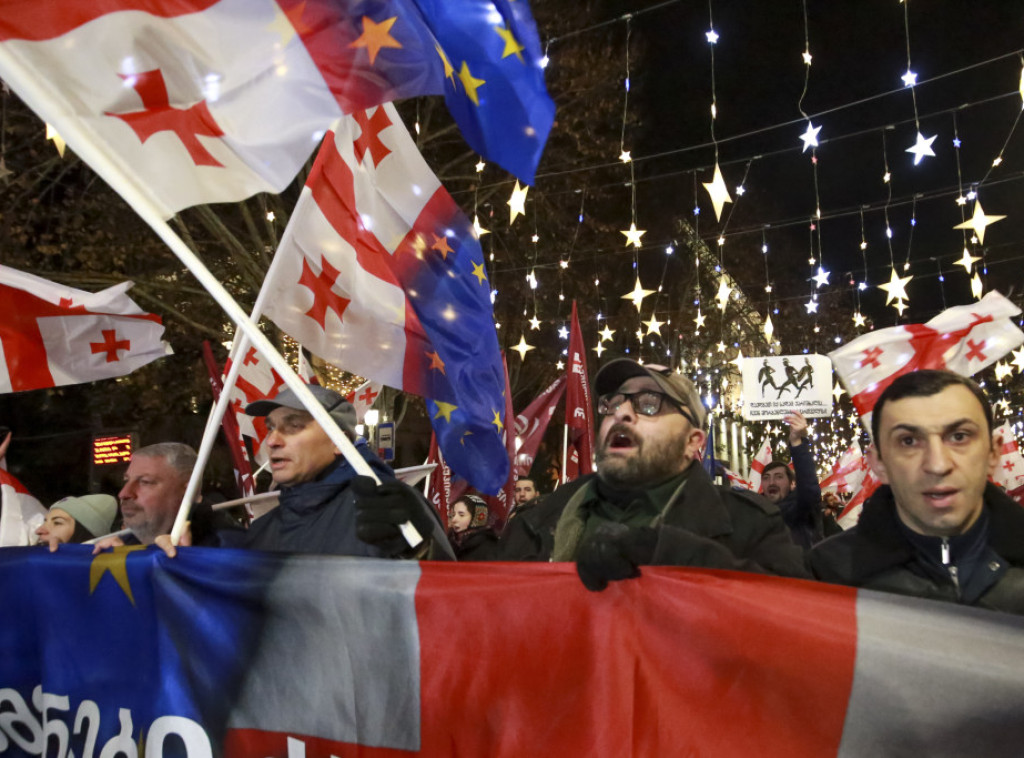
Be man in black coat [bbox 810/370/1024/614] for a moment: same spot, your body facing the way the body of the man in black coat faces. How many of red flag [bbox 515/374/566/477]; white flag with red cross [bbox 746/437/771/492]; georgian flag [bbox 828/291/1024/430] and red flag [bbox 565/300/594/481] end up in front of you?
0

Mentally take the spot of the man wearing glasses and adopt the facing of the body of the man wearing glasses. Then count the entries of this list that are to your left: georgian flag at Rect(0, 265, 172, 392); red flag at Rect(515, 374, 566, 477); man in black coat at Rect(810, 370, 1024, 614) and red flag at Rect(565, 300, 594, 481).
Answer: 1

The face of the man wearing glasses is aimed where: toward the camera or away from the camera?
toward the camera

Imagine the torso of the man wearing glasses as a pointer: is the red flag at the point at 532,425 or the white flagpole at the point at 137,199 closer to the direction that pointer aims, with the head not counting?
the white flagpole

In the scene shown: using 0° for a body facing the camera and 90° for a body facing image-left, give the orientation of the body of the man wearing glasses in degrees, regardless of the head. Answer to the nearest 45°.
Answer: approximately 45°

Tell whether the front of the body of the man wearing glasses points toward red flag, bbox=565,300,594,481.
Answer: no

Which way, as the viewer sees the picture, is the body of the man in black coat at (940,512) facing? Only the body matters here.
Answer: toward the camera

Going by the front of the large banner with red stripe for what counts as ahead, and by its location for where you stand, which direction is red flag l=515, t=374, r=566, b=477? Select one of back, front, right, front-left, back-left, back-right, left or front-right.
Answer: back

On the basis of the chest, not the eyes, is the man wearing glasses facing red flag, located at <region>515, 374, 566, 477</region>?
no

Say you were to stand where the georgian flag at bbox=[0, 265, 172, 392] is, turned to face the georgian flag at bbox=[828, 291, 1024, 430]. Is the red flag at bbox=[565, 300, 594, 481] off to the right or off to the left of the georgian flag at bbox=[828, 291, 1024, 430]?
left

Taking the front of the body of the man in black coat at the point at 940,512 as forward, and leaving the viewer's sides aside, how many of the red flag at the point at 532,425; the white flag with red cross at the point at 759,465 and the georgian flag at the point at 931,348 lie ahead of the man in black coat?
0

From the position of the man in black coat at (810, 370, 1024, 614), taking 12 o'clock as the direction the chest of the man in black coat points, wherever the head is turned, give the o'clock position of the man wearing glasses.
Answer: The man wearing glasses is roughly at 4 o'clock from the man in black coat.

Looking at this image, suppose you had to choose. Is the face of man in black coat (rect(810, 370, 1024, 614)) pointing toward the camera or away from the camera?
toward the camera

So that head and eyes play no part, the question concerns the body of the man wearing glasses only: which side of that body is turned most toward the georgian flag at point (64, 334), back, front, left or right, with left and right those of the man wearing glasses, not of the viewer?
right

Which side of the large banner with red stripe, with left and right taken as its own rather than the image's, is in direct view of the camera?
front

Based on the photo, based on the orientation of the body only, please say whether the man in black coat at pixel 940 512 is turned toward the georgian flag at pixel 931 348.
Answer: no

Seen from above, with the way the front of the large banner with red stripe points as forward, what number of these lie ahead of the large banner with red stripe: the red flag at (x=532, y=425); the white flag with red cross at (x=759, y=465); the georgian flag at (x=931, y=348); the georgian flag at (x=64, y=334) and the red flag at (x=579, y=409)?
0

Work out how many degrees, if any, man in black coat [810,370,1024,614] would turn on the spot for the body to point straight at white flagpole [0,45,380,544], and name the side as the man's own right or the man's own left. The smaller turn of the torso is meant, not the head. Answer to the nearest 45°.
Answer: approximately 90° to the man's own right
